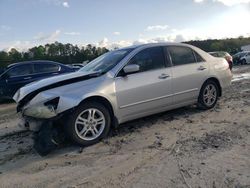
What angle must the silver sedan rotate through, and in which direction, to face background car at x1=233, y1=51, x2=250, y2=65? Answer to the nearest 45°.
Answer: approximately 180°

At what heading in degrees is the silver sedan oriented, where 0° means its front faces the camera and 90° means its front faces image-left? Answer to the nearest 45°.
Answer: approximately 45°

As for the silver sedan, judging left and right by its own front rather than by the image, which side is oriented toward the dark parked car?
right
